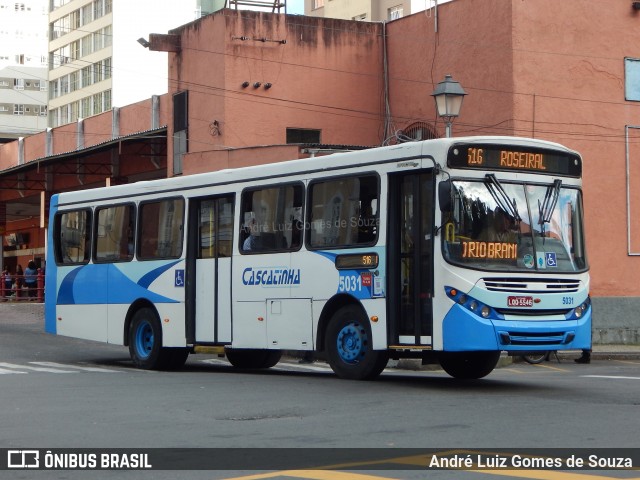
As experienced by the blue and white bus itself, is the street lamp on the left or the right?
on its left

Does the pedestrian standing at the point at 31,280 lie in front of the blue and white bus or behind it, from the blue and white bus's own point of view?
behind

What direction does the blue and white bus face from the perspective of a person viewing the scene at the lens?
facing the viewer and to the right of the viewer
